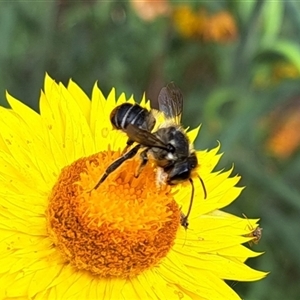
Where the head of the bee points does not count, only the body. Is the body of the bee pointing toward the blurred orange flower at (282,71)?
no

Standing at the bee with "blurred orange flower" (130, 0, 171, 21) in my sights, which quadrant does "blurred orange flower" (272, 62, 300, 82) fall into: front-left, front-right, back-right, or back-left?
front-right

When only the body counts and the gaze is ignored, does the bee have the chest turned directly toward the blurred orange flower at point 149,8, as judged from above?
no

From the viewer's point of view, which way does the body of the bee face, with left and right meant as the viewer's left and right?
facing the viewer and to the right of the viewer

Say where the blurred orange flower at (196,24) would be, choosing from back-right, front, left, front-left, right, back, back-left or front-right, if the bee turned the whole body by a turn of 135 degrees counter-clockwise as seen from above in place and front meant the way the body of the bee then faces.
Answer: front
